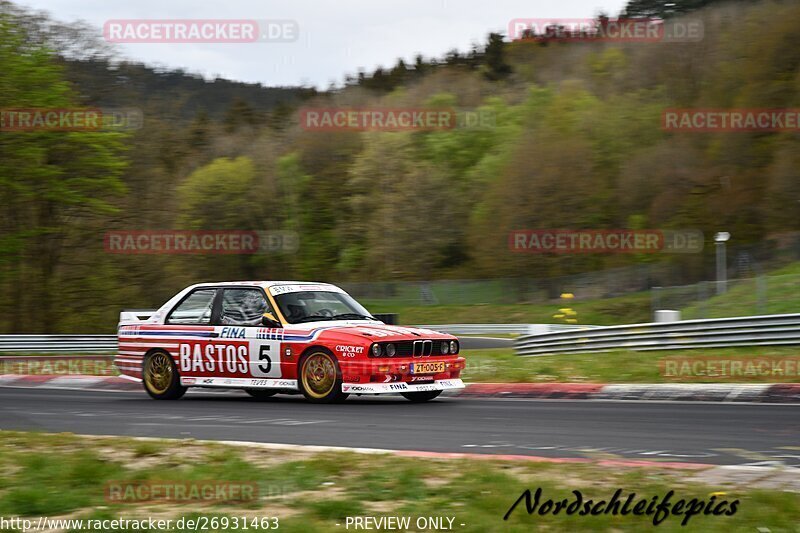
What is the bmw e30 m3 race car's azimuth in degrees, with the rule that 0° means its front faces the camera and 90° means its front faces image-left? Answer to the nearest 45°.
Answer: approximately 315°

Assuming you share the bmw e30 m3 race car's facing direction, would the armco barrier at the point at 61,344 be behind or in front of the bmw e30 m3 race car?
behind
